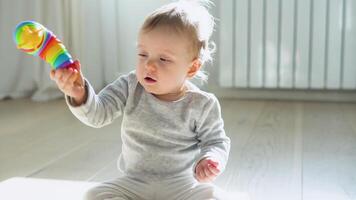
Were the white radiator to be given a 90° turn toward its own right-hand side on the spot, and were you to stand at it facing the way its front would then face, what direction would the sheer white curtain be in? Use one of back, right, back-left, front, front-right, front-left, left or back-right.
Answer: front

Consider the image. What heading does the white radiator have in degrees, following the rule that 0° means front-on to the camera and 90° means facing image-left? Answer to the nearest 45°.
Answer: approximately 0°
